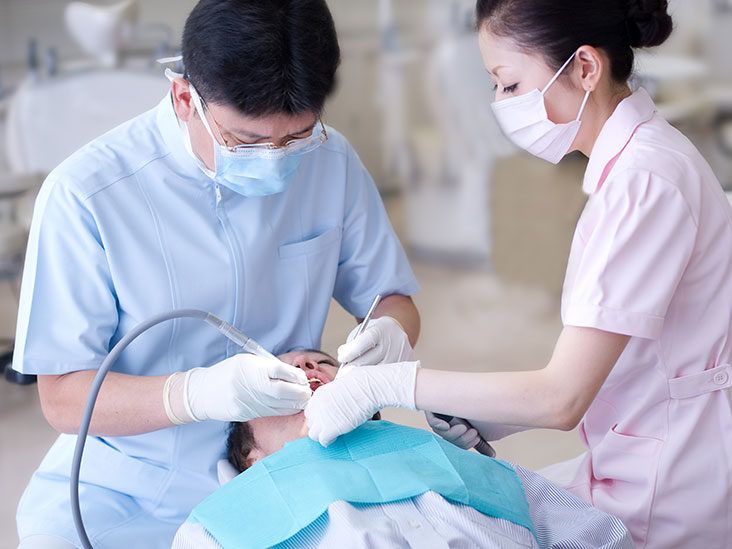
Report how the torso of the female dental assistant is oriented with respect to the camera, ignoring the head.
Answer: to the viewer's left
